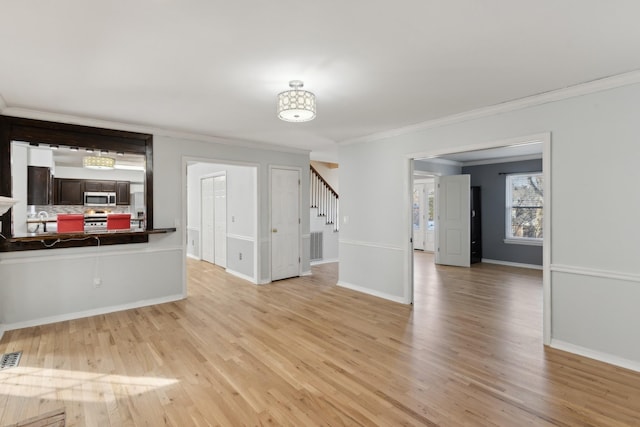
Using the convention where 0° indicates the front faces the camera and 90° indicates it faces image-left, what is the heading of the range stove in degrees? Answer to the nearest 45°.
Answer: approximately 0°

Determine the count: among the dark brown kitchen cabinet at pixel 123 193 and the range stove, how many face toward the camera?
2

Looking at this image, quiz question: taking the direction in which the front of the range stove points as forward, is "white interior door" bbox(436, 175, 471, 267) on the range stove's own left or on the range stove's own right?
on the range stove's own left

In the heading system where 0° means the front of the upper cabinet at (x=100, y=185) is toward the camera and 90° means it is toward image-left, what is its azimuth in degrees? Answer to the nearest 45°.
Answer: approximately 0°

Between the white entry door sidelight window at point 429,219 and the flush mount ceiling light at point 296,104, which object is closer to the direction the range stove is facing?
the flush mount ceiling light

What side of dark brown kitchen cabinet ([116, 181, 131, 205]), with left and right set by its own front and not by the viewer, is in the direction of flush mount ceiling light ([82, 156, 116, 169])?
front

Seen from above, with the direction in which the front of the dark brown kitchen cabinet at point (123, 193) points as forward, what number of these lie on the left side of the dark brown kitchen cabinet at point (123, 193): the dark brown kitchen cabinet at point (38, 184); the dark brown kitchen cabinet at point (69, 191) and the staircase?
1
